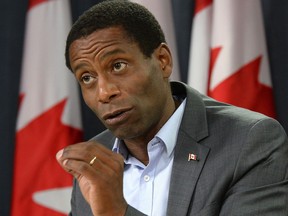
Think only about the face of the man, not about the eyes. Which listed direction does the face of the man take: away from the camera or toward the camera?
toward the camera

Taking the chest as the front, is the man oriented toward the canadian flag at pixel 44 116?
no

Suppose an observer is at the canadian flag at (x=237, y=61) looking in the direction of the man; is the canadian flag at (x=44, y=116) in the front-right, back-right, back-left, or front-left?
front-right

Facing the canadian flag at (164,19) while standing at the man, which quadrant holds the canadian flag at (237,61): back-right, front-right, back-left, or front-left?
front-right

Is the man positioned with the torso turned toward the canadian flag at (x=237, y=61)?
no

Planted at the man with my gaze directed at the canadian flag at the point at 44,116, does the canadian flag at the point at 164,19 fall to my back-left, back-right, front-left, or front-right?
front-right

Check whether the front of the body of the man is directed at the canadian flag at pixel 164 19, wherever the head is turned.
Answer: no

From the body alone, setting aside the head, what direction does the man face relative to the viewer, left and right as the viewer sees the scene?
facing the viewer and to the left of the viewer

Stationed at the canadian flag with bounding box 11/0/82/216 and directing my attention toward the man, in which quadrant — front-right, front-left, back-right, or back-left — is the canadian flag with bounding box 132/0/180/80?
front-left

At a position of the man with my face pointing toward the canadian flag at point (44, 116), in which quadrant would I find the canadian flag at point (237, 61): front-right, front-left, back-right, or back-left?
front-right
